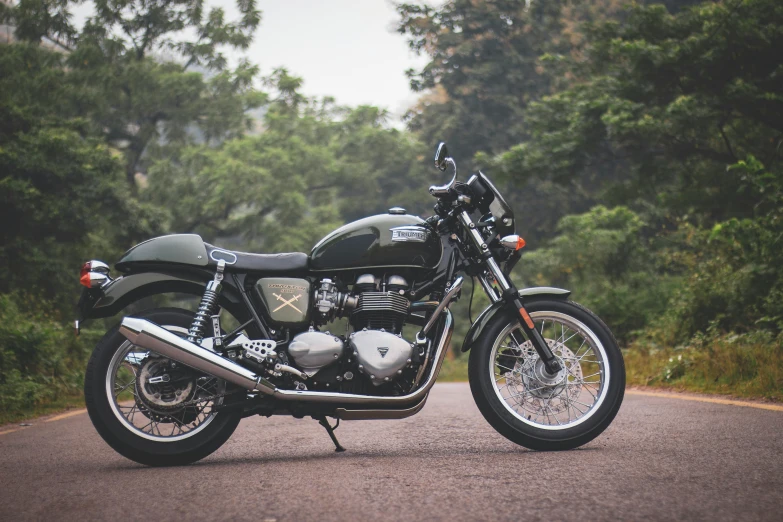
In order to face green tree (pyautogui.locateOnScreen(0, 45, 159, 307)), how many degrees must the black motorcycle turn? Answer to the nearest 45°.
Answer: approximately 135° to its left

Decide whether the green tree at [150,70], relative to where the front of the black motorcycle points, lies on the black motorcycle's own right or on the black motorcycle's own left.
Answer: on the black motorcycle's own left

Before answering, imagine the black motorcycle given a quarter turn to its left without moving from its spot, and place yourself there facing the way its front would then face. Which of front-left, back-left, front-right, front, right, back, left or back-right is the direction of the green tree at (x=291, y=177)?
front

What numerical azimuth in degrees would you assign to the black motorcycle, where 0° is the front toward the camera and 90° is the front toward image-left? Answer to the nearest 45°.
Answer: approximately 270°

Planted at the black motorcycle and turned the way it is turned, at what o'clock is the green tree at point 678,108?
The green tree is roughly at 10 o'clock from the black motorcycle.
